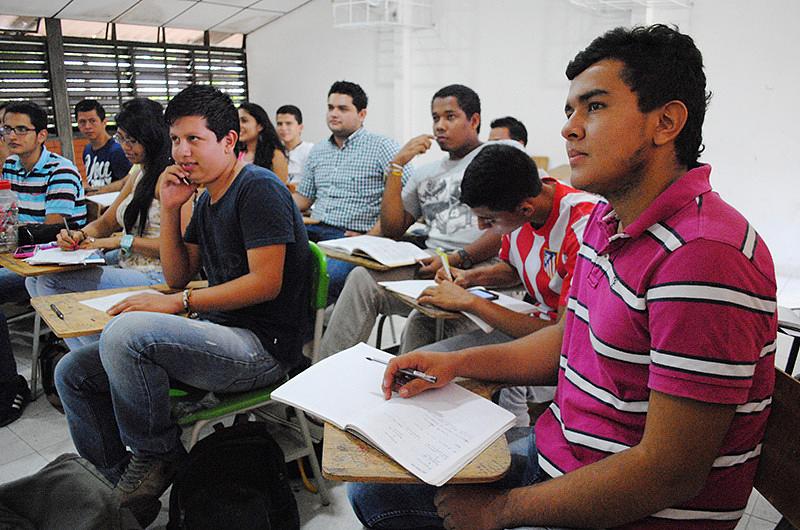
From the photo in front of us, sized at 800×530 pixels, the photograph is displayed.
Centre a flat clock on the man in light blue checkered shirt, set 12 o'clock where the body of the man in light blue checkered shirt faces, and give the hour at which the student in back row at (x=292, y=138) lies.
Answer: The student in back row is roughly at 4 o'clock from the man in light blue checkered shirt.

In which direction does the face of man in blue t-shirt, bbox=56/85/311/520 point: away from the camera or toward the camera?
toward the camera

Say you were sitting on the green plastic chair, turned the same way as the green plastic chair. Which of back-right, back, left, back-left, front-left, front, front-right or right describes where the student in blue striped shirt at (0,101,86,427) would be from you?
front-right

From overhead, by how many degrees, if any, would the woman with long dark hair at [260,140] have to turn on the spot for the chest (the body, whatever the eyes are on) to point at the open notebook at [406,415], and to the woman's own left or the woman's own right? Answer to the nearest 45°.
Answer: approximately 45° to the woman's own left

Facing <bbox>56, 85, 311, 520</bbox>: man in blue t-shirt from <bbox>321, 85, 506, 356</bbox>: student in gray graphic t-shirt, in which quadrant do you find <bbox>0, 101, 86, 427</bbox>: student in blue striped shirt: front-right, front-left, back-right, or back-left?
front-right

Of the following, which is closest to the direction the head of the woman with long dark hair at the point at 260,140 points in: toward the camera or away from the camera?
toward the camera

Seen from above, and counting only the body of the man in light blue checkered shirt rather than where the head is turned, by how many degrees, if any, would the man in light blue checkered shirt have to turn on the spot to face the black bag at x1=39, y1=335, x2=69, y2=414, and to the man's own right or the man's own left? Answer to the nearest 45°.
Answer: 0° — they already face it

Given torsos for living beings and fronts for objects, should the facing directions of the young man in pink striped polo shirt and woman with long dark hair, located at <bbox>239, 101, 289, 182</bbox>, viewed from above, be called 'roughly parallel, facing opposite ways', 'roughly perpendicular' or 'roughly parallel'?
roughly parallel

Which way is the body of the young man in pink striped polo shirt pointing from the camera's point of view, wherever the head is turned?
to the viewer's left

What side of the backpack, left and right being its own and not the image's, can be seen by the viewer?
front
